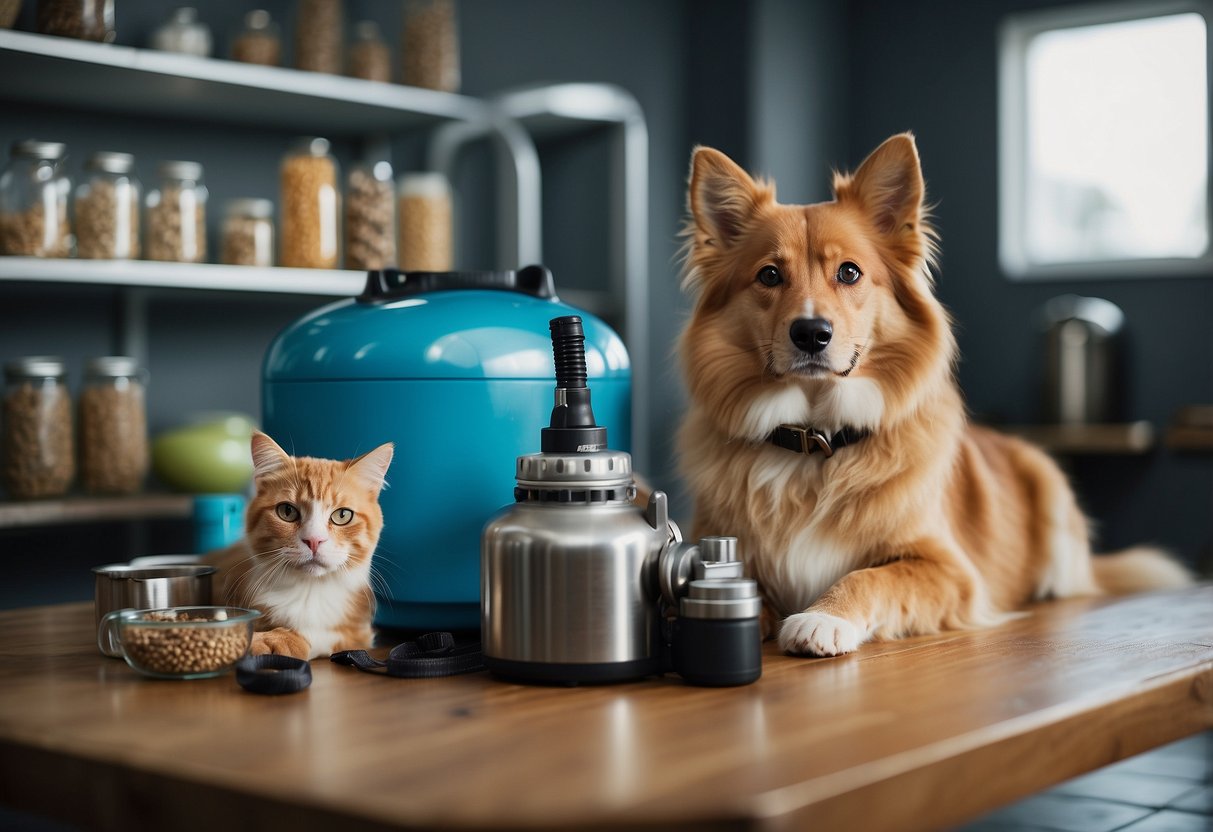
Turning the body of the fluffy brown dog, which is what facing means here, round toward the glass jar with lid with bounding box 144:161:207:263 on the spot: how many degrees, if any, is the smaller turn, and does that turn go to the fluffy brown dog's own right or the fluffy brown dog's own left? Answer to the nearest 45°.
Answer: approximately 90° to the fluffy brown dog's own right

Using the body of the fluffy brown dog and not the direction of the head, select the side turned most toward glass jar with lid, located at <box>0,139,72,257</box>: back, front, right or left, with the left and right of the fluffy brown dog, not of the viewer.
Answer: right

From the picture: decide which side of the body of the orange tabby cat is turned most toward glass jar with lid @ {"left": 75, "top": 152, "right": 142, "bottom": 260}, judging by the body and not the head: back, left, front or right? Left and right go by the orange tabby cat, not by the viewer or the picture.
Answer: back

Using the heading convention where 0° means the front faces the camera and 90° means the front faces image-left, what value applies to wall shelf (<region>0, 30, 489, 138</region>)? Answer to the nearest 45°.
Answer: approximately 315°

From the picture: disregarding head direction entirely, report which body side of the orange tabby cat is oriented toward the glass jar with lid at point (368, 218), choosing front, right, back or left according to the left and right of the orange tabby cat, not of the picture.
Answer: back

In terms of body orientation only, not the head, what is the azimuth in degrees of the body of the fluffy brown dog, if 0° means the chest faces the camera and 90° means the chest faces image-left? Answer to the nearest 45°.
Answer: approximately 45°

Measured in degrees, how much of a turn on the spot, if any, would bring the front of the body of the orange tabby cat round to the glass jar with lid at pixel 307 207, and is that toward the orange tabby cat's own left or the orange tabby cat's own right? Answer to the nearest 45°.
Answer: approximately 180°

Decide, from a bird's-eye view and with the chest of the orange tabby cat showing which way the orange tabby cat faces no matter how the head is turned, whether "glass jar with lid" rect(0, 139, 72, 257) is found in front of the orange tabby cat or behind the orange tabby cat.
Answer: behind
